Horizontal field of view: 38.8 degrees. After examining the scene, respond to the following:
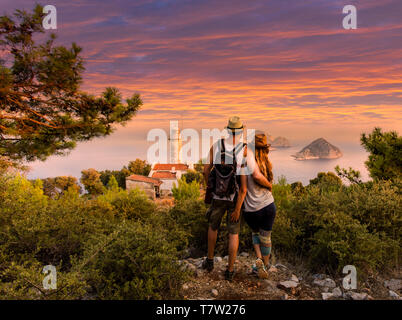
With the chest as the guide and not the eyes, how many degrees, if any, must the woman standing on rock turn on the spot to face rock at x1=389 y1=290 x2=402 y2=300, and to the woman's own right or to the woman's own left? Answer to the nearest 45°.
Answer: approximately 90° to the woman's own right

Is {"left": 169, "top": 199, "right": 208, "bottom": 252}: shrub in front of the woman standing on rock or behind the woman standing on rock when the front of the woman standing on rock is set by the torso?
in front

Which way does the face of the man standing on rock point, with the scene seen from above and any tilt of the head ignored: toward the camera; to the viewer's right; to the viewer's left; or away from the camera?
away from the camera

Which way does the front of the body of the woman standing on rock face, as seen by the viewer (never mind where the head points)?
away from the camera

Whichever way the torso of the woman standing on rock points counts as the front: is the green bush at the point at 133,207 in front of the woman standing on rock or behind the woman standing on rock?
in front
